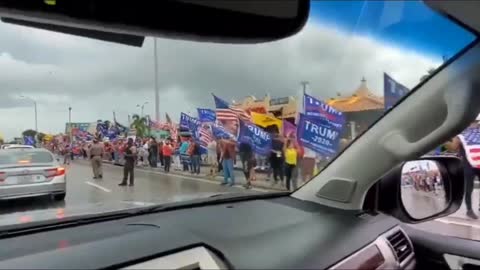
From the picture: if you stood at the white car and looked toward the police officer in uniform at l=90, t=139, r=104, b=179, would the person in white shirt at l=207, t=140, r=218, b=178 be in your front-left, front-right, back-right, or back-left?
front-right

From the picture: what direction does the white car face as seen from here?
away from the camera

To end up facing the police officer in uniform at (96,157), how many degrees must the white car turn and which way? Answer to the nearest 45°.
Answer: approximately 45° to its right

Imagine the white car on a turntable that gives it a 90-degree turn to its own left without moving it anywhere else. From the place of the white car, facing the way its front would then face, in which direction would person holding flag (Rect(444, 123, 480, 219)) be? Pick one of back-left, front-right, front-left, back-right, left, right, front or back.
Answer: back-left
